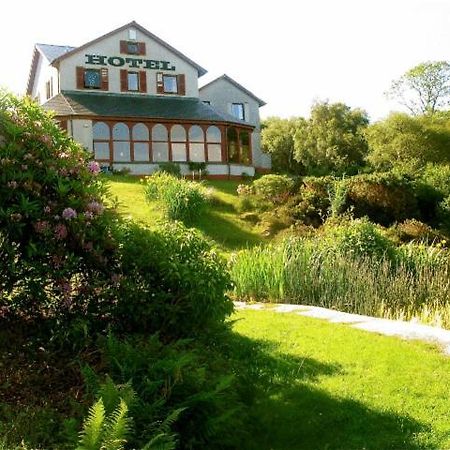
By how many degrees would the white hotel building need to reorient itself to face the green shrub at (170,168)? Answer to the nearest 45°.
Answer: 0° — it already faces it

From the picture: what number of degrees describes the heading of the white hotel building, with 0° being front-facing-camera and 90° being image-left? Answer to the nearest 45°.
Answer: approximately 0°

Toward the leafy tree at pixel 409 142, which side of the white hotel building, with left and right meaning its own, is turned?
left

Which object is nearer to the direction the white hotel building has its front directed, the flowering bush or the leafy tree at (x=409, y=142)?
the flowering bush

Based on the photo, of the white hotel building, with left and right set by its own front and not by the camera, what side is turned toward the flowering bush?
front

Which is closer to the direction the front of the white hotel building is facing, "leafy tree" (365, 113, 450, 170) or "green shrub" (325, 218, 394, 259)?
the green shrub

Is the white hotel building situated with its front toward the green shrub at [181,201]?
yes

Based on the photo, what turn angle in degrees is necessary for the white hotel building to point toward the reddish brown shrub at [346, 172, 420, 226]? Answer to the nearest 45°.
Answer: approximately 45° to its left

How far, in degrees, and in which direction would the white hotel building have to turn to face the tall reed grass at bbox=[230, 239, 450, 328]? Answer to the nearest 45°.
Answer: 0° — it already faces it
